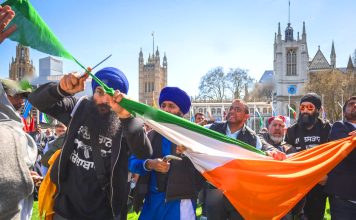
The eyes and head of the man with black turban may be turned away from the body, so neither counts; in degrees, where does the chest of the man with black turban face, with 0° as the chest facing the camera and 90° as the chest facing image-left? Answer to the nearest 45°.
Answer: approximately 0°

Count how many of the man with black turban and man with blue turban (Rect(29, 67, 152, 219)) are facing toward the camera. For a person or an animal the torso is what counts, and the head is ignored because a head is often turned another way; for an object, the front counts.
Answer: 2

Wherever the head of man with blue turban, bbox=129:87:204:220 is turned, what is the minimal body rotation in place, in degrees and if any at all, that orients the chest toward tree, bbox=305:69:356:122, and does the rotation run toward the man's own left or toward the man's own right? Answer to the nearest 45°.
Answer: approximately 180°

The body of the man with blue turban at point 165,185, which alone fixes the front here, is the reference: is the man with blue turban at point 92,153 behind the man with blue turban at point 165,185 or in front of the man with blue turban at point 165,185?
in front

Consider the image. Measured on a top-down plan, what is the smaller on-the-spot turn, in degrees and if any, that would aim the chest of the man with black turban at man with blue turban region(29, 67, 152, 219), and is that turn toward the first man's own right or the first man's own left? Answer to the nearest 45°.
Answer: approximately 45° to the first man's own right

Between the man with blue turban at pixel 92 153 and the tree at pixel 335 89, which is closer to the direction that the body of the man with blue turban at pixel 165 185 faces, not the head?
the man with blue turban

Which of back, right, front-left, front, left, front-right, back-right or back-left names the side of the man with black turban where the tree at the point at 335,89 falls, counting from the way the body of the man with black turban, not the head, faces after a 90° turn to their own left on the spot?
left
